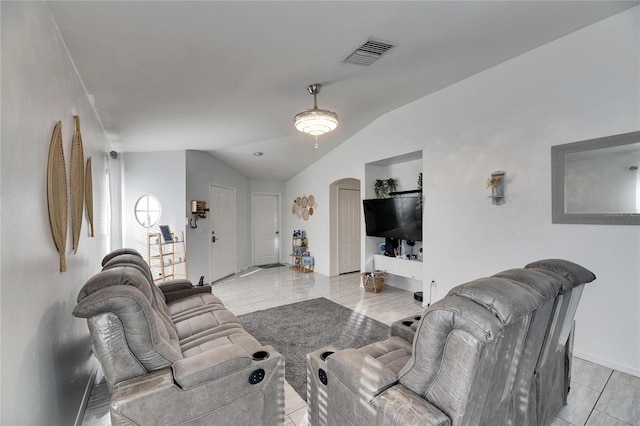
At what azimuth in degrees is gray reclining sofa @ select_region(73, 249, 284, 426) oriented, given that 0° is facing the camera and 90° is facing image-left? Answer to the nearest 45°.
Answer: approximately 270°

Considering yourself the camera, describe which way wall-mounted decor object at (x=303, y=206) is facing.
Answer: facing the viewer and to the left of the viewer

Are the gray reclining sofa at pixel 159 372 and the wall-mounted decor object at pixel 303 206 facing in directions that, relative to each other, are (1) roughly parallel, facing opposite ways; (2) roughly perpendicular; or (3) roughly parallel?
roughly parallel, facing opposite ways

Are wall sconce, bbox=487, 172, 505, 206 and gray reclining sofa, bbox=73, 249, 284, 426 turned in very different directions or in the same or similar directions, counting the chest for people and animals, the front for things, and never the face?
very different directions

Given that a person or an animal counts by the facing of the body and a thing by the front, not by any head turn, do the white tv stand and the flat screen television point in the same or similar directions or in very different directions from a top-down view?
same or similar directions

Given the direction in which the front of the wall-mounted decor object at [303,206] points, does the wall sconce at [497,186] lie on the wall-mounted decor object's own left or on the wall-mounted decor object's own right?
on the wall-mounted decor object's own left

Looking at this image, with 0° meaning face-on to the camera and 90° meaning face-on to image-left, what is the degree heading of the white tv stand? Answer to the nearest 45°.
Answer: approximately 45°

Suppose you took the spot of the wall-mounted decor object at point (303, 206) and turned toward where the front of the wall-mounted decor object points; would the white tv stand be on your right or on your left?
on your left

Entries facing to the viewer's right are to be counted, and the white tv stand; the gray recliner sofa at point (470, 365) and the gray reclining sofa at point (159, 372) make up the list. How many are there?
1

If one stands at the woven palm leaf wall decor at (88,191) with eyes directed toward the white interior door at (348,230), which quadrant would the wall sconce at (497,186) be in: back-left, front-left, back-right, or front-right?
front-right

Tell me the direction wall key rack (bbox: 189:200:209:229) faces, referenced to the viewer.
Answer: facing the viewer and to the right of the viewer

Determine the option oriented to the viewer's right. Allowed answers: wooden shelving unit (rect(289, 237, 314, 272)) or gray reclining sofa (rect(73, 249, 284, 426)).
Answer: the gray reclining sofa
